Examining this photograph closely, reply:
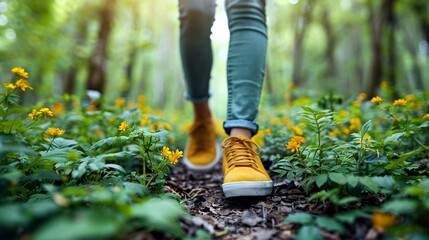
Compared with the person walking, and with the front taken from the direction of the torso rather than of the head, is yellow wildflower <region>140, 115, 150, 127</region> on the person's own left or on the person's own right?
on the person's own right

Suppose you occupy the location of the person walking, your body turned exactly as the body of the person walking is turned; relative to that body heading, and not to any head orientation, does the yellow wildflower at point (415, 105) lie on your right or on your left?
on your left

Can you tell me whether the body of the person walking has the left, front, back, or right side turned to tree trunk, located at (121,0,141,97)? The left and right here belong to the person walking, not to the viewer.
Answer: back

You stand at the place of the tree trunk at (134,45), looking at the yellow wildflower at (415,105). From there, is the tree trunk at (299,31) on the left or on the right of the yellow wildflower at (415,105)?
left

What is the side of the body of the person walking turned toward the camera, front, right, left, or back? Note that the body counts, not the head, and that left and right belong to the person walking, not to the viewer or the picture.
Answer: front

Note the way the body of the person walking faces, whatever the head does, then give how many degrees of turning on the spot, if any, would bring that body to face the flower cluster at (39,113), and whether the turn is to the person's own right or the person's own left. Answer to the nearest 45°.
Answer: approximately 90° to the person's own right

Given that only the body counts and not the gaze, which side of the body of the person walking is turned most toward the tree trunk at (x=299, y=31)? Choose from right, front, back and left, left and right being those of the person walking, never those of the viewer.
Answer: back

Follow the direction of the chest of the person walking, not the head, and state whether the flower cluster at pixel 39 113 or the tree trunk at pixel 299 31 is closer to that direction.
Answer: the flower cluster

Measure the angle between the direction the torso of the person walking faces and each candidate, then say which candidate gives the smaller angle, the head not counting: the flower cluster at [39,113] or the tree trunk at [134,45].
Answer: the flower cluster

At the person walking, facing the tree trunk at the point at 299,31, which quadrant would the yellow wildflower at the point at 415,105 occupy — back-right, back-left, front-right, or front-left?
front-right
